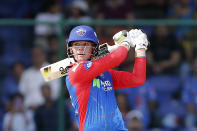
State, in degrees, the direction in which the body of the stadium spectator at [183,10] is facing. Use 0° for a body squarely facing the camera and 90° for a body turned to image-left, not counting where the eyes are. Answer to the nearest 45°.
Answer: approximately 0°

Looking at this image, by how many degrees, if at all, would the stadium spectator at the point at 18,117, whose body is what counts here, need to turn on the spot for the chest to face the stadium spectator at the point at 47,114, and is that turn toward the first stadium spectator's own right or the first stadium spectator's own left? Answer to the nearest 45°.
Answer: approximately 90° to the first stadium spectator's own left

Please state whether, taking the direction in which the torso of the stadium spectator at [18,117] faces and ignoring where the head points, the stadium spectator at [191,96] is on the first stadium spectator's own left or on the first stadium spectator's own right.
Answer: on the first stadium spectator's own left

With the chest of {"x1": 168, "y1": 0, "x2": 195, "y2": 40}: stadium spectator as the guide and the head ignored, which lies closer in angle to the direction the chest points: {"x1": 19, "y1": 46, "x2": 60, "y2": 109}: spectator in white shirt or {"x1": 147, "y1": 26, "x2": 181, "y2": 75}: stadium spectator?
the stadium spectator

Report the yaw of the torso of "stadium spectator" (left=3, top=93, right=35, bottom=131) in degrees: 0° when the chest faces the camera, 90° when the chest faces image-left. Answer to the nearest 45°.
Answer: approximately 0°
